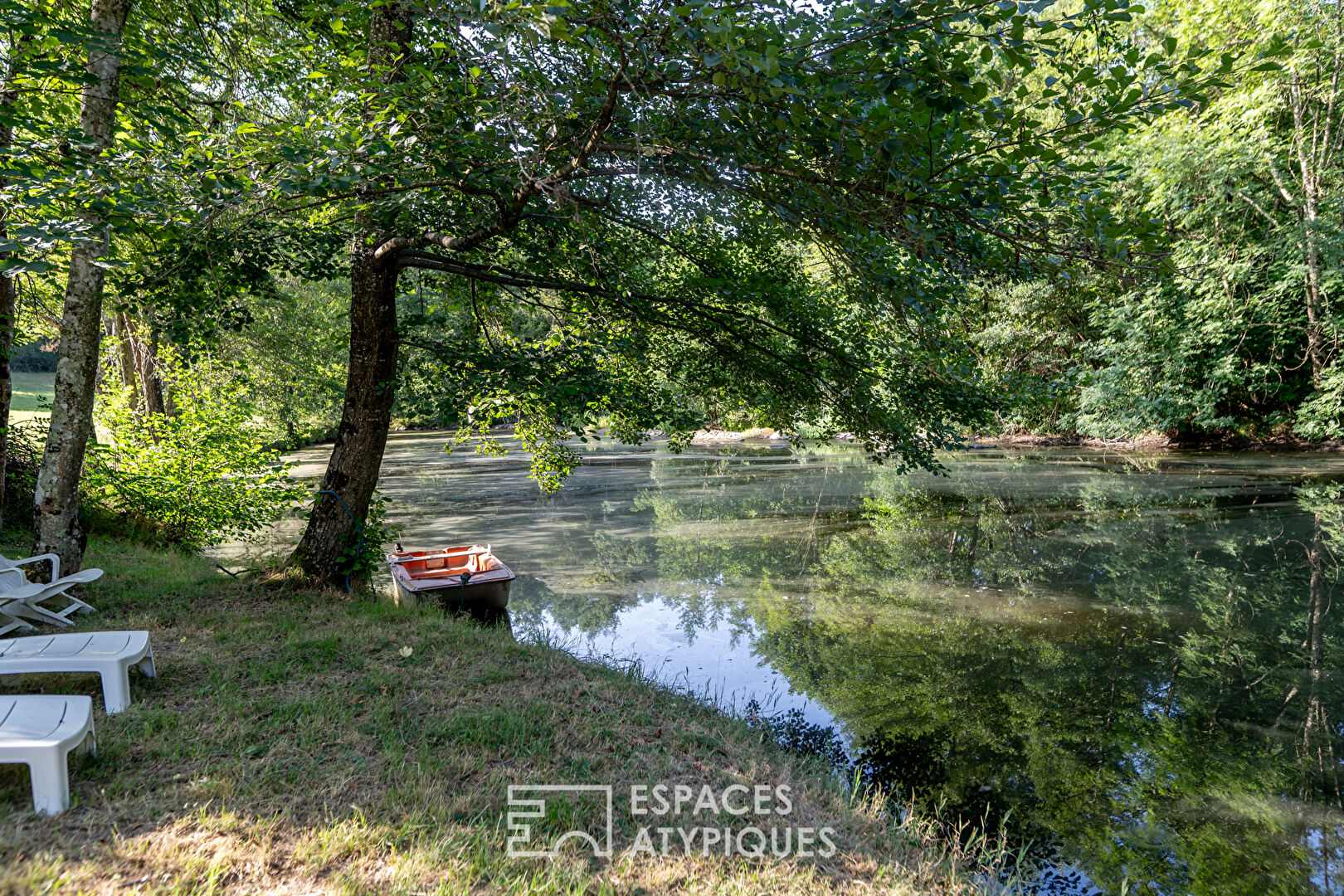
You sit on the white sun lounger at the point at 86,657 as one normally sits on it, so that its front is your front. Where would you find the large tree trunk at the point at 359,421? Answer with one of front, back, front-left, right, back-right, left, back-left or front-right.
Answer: front-left

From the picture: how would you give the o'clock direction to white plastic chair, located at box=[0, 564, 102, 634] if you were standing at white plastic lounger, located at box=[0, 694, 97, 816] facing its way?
white plastic chair, located at box=[0, 564, 102, 634] is roughly at 9 o'clock from white plastic lounger, located at box=[0, 694, 97, 816].

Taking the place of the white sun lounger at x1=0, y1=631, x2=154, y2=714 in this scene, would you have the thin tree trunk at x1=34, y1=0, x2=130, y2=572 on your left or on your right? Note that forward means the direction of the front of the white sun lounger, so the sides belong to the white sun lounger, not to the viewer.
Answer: on your left

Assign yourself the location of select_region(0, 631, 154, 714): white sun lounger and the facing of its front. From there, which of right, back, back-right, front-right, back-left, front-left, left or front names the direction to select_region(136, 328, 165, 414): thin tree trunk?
left

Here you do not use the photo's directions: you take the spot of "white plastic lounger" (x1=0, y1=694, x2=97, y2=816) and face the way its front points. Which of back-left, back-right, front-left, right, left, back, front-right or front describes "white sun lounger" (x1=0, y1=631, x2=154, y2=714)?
left

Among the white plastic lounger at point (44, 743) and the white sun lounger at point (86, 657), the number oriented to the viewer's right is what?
2

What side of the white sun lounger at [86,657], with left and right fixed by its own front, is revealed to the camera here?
right

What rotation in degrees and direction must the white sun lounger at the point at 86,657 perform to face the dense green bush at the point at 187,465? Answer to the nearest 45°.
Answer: approximately 90° to its left

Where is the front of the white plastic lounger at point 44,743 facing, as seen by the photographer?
facing to the right of the viewer

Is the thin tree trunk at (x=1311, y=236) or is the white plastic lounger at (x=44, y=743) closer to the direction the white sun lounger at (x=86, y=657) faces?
the thin tree trunk

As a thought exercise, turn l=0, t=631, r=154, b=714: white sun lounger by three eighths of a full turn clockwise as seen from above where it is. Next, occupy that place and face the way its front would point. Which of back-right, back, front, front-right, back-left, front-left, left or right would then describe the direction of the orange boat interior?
back

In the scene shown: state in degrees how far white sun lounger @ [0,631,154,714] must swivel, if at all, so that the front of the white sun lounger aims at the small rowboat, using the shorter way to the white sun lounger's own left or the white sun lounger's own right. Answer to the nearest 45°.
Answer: approximately 45° to the white sun lounger's own left

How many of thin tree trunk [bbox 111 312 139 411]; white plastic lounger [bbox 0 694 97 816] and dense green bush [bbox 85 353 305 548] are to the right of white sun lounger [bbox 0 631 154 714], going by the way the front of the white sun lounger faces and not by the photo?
1
